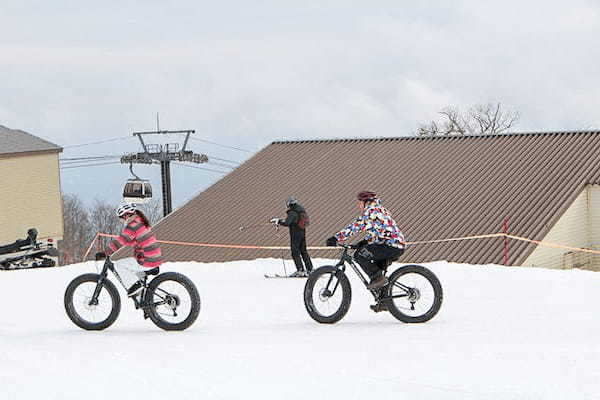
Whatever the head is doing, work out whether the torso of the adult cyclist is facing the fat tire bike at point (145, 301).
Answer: yes

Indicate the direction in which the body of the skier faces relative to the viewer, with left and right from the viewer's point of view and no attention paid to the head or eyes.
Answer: facing to the left of the viewer

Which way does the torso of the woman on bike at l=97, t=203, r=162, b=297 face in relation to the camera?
to the viewer's left

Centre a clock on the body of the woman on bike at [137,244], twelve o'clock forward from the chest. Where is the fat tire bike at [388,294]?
The fat tire bike is roughly at 6 o'clock from the woman on bike.

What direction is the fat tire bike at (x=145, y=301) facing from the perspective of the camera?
to the viewer's left

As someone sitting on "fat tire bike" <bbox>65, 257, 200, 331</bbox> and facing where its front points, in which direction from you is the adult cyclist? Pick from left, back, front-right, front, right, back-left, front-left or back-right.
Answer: back

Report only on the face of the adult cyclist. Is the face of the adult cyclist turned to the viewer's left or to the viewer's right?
to the viewer's left

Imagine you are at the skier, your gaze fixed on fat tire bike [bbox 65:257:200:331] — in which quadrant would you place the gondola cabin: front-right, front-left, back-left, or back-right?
back-right

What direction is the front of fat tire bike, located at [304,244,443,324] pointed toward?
to the viewer's left

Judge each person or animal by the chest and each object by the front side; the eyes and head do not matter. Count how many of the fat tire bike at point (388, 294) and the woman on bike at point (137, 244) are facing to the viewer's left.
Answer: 2

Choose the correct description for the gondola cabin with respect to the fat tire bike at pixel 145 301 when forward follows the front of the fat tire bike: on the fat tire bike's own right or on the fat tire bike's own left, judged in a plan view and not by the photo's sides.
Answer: on the fat tire bike's own right

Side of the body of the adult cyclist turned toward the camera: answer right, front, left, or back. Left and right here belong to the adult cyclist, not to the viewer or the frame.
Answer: left
